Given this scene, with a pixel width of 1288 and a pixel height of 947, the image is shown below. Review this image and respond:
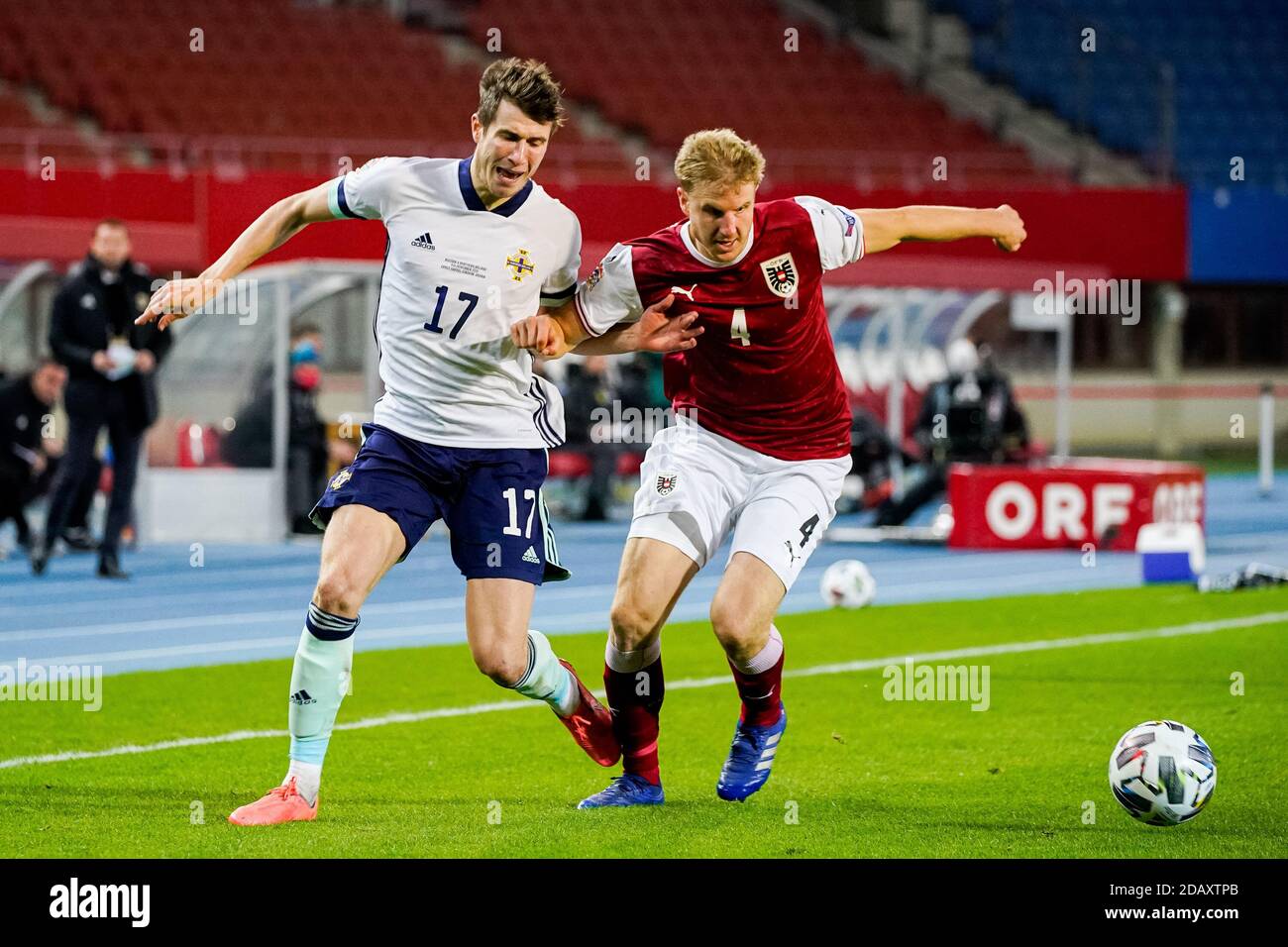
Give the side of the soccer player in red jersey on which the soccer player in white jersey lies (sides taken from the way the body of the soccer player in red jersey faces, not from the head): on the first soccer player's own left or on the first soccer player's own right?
on the first soccer player's own right

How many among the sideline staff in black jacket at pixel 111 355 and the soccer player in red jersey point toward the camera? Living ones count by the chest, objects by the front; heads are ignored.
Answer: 2

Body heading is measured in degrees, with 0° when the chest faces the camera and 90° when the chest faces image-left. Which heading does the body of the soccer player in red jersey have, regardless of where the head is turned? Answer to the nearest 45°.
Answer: approximately 0°

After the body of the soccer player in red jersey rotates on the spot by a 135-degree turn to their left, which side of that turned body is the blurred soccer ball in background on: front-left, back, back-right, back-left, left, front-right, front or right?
front-left

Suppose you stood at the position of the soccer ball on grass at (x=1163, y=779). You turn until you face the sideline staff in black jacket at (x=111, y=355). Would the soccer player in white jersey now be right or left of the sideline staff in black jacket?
left

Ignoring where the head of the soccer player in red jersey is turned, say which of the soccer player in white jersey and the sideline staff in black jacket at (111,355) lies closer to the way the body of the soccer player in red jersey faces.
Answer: the soccer player in white jersey

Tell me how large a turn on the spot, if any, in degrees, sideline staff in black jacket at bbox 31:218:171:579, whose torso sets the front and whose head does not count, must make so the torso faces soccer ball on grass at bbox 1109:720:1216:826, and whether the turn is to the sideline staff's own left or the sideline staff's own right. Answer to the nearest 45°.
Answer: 0° — they already face it

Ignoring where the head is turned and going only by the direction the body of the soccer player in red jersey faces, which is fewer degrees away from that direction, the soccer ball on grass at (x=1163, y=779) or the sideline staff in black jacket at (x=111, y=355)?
the soccer ball on grass

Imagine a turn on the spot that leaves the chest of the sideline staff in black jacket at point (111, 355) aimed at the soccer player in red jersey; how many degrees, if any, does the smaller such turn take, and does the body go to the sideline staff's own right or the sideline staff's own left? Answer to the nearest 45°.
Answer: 0° — they already face them
